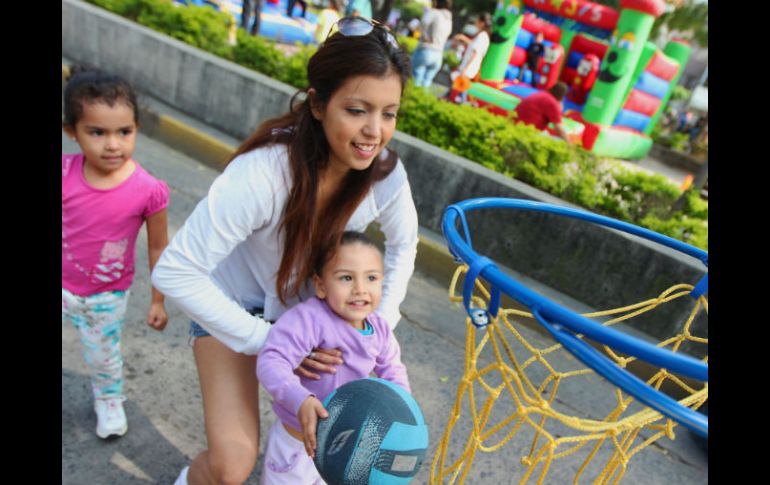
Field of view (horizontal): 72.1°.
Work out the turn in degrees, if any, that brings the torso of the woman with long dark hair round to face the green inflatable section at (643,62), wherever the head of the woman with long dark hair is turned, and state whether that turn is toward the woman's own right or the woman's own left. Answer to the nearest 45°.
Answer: approximately 90° to the woman's own left

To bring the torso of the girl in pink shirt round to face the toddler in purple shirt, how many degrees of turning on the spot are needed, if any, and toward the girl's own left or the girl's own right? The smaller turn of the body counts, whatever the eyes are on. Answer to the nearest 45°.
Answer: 0° — they already face them

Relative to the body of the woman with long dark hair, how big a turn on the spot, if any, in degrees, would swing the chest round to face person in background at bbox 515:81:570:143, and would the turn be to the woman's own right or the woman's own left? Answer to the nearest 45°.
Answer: approximately 90° to the woman's own left

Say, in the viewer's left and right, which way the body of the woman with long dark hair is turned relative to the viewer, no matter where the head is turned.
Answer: facing the viewer and to the right of the viewer

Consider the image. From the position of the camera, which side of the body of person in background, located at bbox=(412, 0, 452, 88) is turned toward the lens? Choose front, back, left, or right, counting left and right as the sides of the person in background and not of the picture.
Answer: back

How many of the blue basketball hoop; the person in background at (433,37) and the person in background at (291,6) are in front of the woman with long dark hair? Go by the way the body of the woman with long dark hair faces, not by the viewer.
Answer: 1
